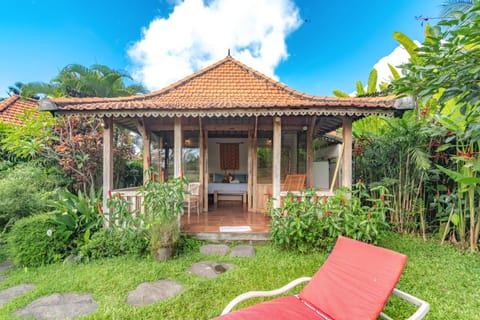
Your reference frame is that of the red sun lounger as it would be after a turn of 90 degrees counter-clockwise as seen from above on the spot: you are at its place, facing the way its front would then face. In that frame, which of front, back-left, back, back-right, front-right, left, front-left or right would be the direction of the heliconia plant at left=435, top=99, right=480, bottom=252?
left

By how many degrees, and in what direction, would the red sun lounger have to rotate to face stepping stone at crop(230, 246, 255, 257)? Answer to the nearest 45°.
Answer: approximately 90° to its right

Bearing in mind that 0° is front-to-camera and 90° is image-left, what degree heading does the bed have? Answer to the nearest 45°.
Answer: approximately 0°

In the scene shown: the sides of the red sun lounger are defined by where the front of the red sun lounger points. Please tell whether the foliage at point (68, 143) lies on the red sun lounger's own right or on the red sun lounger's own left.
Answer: on the red sun lounger's own right

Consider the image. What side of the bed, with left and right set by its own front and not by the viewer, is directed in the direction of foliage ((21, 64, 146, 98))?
right

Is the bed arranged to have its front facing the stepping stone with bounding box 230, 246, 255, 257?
yes

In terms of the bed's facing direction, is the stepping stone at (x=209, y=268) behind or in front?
in front

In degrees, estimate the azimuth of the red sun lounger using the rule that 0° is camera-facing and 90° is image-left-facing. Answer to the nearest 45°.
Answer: approximately 45°

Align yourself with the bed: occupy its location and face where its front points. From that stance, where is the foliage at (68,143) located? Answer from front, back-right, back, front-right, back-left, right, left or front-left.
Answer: right

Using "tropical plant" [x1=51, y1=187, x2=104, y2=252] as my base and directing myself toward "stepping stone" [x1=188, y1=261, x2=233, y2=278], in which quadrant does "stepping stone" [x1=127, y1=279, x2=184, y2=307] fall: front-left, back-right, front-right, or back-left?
front-right

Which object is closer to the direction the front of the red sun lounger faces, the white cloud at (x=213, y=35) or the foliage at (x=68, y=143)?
the foliage

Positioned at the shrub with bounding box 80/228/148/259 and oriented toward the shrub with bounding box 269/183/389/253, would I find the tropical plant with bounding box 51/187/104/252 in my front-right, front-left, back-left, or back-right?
back-left

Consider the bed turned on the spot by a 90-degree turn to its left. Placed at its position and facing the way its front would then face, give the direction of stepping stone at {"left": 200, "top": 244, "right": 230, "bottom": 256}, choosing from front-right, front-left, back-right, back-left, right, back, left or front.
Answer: right

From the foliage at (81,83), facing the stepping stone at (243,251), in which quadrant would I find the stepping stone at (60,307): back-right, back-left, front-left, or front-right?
front-right

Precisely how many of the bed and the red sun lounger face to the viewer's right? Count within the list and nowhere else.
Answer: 0
